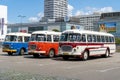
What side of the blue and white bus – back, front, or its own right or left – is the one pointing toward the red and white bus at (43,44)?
left

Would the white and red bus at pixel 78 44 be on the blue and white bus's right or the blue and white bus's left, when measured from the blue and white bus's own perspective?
on its left

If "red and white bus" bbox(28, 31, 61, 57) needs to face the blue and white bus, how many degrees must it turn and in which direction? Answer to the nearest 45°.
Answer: approximately 90° to its right

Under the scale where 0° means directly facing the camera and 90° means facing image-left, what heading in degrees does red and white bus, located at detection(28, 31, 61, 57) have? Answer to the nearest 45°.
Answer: approximately 45°

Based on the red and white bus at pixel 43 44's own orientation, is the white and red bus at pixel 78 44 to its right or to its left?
on its left

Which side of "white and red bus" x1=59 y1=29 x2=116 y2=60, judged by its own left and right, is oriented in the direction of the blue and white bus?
right
